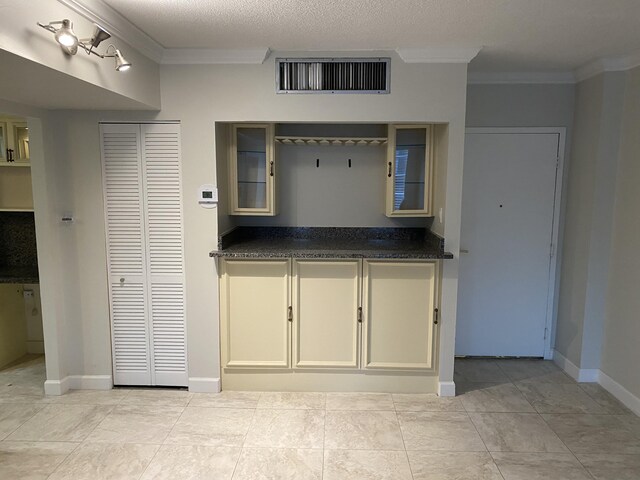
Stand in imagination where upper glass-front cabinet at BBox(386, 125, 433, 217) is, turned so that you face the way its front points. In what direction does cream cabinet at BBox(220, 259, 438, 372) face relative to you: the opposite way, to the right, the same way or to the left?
the same way

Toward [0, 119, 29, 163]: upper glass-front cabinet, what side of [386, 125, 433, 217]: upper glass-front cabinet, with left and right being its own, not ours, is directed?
right

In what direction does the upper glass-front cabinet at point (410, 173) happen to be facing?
toward the camera

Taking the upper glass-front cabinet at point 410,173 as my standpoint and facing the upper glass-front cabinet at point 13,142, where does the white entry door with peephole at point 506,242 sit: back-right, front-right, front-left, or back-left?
back-right

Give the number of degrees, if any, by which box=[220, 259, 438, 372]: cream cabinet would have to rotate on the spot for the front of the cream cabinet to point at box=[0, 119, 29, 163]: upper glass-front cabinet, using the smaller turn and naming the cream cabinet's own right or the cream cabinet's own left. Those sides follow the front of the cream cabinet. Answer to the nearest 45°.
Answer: approximately 90° to the cream cabinet's own right

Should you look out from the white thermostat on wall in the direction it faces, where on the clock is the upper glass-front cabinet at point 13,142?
The upper glass-front cabinet is roughly at 4 o'clock from the white thermostat on wall.

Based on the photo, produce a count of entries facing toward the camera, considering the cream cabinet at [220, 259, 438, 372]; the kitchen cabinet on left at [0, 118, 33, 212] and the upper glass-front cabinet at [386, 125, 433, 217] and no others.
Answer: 3

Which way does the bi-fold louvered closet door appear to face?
toward the camera

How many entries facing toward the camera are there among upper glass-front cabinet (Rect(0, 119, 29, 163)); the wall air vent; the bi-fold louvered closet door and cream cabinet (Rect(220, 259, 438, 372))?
4

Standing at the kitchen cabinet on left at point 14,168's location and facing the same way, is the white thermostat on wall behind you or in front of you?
in front

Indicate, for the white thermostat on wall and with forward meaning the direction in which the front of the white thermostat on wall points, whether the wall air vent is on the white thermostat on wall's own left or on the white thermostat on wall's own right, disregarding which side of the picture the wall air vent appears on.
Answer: on the white thermostat on wall's own left

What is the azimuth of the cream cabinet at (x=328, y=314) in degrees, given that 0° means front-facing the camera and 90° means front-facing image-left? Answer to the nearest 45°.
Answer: approximately 0°

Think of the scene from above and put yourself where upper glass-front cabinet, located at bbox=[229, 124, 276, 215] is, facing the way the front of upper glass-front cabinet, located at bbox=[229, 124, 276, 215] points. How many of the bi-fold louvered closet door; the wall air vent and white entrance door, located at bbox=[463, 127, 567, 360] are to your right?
1

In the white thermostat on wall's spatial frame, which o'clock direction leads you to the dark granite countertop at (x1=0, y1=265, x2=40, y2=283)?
The dark granite countertop is roughly at 4 o'clock from the white thermostat on wall.

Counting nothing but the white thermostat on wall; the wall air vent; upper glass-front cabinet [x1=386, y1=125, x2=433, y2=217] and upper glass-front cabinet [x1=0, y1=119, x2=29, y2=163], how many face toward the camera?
4

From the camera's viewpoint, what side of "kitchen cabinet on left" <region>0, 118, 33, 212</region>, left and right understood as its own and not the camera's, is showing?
front

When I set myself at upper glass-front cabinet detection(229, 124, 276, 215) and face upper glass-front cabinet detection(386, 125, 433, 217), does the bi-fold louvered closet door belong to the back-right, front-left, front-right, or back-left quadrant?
back-right

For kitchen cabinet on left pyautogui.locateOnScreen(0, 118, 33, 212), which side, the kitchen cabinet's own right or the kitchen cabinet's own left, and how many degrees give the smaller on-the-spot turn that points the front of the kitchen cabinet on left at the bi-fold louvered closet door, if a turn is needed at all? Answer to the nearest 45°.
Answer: approximately 45° to the kitchen cabinet's own left
